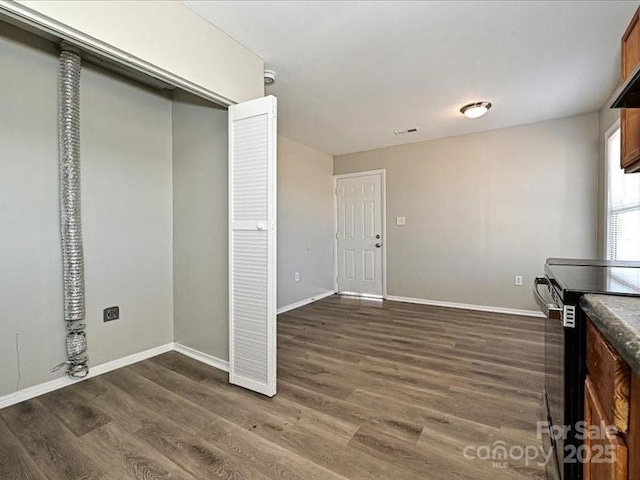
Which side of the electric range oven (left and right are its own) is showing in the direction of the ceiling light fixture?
right

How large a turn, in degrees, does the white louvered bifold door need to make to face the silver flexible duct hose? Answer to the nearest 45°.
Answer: approximately 45° to its right

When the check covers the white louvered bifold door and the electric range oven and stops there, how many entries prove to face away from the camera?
0

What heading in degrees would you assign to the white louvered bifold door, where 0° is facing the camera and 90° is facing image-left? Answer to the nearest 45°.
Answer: approximately 45°

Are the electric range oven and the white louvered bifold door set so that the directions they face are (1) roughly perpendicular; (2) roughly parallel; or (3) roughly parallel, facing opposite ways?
roughly perpendicular

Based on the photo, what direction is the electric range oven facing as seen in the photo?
to the viewer's left

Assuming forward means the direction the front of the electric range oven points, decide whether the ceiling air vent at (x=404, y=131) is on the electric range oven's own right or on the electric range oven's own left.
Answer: on the electric range oven's own right

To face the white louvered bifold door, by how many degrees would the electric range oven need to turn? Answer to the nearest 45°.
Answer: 0° — it already faces it

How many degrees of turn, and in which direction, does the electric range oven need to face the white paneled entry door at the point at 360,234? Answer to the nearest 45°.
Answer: approximately 45° to its right

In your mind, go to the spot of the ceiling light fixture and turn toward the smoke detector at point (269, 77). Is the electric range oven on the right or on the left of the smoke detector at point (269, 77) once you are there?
left

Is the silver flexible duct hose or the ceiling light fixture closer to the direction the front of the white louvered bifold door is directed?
the silver flexible duct hose

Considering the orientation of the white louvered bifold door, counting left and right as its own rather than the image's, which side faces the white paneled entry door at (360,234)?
back

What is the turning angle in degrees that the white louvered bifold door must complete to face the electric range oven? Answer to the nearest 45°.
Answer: approximately 90° to its left

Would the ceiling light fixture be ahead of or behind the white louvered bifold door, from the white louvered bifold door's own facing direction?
behind
